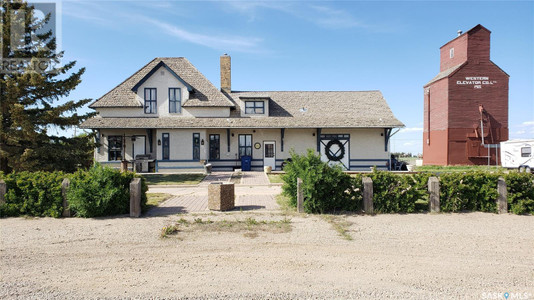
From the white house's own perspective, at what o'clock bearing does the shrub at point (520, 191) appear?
The shrub is roughly at 11 o'clock from the white house.

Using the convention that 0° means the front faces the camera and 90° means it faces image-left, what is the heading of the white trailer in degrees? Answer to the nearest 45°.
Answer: approximately 90°

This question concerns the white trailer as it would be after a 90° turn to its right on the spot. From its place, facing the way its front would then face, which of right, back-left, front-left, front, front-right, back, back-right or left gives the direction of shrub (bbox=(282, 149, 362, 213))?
back

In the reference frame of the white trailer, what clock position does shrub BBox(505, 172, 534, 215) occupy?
The shrub is roughly at 9 o'clock from the white trailer.

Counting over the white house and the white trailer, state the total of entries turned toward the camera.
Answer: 1

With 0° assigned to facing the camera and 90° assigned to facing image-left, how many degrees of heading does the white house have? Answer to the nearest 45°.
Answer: approximately 0°
